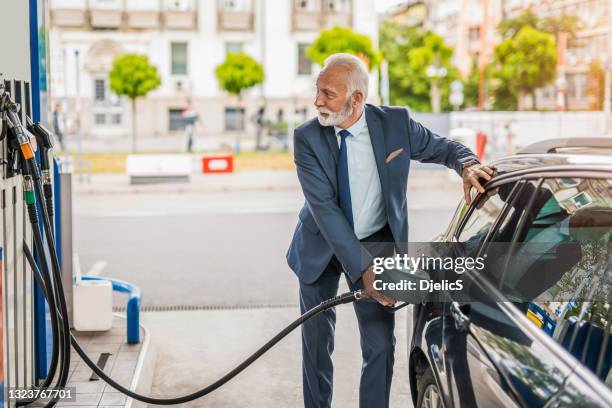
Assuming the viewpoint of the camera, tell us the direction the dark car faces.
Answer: facing the viewer and to the right of the viewer

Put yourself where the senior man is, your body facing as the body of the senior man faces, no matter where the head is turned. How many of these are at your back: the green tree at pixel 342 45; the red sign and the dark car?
2

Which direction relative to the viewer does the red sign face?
toward the camera

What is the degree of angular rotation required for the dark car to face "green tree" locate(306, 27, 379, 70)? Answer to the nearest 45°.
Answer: approximately 135° to its left

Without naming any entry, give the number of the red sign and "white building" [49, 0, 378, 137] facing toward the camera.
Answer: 2

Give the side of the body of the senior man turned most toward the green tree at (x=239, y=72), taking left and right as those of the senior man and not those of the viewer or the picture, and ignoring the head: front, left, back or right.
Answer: back

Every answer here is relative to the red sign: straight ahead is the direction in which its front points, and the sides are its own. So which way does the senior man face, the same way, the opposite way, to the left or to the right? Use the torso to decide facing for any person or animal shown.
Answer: the same way

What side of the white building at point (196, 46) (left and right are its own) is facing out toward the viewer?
front

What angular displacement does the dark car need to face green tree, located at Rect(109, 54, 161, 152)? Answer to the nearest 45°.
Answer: approximately 180°

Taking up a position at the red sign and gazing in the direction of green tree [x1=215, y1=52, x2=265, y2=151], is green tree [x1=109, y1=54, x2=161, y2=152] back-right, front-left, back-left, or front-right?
front-left

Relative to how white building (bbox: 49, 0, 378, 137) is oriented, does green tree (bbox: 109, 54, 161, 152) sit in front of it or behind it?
in front

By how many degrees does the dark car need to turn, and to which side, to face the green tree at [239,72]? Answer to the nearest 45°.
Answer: approximately 135° to its left

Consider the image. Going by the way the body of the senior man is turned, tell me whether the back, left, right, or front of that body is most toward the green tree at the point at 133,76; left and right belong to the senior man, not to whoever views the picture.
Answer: back
